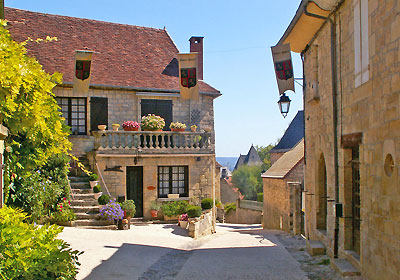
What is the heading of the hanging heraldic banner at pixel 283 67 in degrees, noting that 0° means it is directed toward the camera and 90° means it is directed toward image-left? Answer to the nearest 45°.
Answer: approximately 0°

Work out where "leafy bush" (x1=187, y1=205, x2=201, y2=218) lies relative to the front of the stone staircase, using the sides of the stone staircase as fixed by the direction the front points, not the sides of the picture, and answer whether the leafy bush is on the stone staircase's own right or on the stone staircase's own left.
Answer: on the stone staircase's own left

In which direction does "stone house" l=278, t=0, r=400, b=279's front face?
to the viewer's left

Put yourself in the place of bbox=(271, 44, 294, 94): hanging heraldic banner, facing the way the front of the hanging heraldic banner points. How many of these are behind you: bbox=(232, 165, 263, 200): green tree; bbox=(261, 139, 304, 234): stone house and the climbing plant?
2
